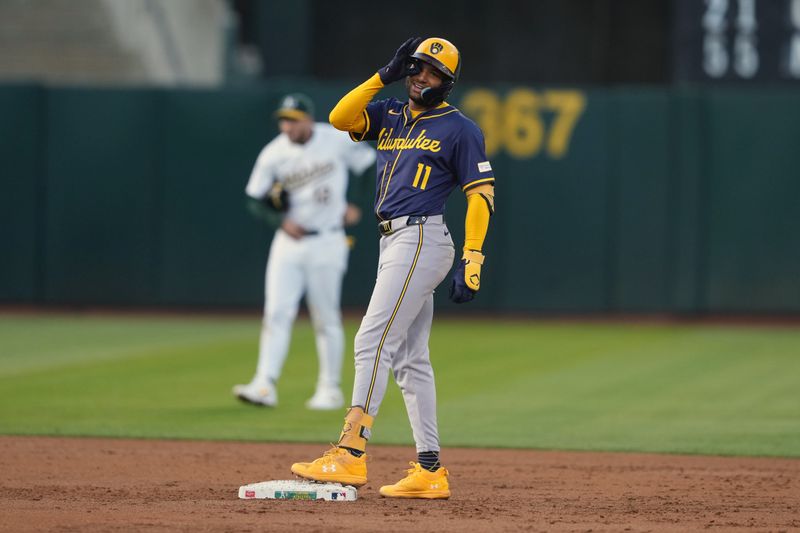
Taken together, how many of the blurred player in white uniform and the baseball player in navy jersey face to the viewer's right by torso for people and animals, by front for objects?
0

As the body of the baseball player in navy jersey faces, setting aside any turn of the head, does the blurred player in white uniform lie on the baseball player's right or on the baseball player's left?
on the baseball player's right

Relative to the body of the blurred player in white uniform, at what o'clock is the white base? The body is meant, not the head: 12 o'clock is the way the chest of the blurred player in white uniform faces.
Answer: The white base is roughly at 12 o'clock from the blurred player in white uniform.

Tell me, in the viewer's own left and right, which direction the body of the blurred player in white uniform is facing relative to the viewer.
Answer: facing the viewer

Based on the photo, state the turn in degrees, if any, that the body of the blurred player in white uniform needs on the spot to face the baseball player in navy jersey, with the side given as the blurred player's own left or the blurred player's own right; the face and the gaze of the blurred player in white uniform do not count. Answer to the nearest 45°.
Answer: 0° — they already face them

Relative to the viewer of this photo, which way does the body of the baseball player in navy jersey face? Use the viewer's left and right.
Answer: facing the viewer and to the left of the viewer
